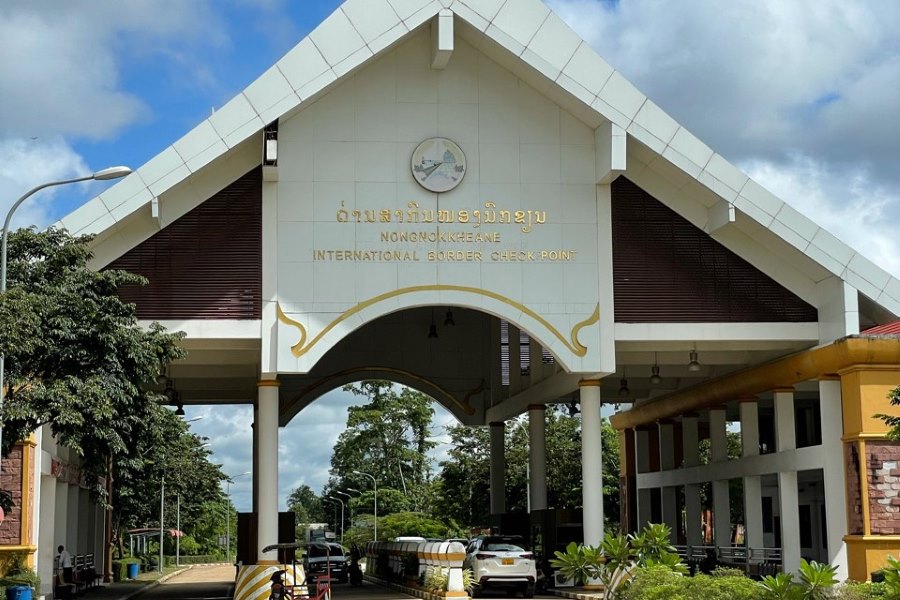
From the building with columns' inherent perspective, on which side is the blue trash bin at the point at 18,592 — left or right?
on its right

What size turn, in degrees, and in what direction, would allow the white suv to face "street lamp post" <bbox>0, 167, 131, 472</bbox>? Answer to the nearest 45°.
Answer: approximately 135° to its left

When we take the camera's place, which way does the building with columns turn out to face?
facing the viewer

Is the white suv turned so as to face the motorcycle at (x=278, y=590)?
no

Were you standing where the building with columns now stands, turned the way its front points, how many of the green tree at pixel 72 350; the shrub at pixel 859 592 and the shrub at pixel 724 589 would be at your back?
0

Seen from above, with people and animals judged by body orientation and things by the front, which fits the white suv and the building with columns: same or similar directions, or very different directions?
very different directions

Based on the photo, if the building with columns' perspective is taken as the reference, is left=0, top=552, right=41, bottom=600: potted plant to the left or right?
on its right

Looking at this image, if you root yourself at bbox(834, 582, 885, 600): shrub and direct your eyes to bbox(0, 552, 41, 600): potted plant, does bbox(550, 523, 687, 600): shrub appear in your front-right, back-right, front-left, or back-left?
front-right

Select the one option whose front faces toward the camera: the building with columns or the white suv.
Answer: the building with columns

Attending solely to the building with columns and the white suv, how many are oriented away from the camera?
1

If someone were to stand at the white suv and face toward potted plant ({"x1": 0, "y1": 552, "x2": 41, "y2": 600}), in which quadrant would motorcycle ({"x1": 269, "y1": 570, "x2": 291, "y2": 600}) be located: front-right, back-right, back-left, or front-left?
front-left

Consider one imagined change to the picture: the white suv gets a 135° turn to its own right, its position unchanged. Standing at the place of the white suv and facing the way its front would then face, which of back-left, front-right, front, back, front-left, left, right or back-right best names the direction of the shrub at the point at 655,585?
front-right

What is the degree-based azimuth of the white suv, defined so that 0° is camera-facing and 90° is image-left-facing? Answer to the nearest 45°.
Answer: approximately 180°

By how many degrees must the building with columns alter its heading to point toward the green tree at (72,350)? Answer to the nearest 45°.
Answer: approximately 45° to its right
